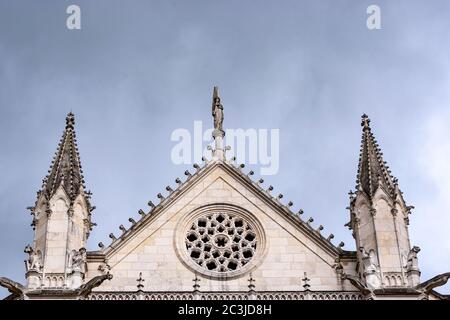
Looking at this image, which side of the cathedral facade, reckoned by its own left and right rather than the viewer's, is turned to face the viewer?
front

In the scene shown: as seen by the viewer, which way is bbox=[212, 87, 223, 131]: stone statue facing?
toward the camera
